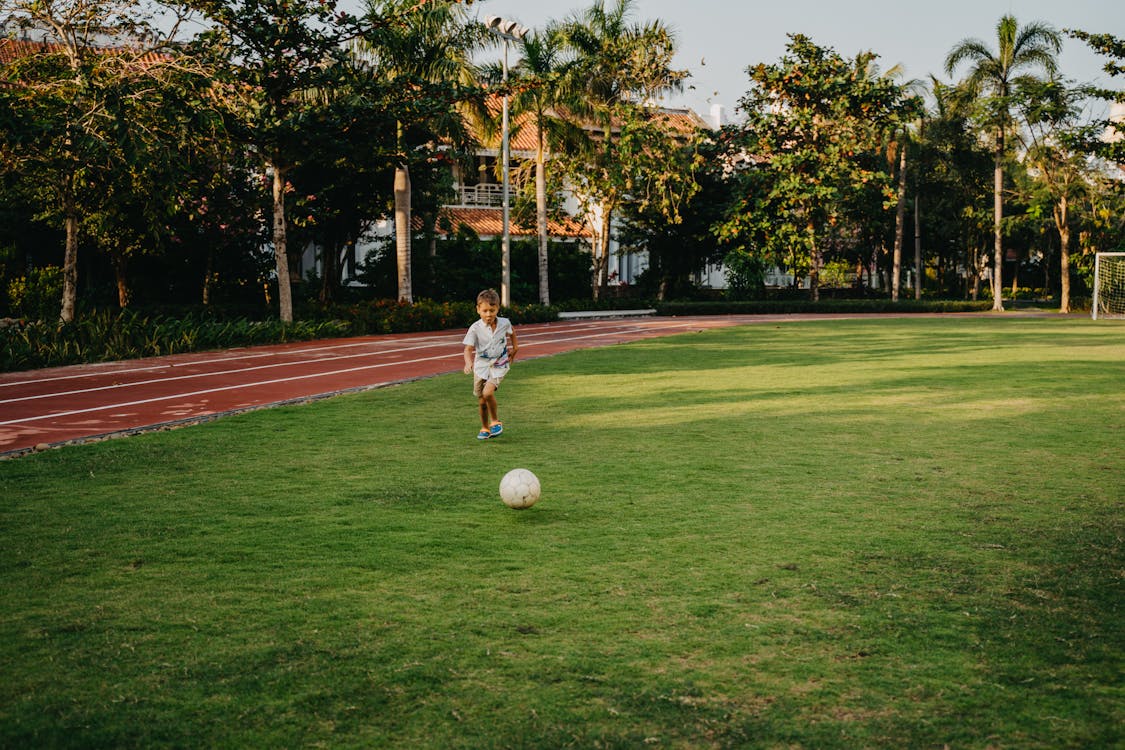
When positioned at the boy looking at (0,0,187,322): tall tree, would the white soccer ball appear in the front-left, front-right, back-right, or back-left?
back-left

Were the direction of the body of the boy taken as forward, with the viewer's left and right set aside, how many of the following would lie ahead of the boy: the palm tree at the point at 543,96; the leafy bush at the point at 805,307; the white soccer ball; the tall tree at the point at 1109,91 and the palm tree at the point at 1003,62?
1

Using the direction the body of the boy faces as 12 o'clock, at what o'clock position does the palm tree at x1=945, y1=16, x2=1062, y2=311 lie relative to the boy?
The palm tree is roughly at 7 o'clock from the boy.

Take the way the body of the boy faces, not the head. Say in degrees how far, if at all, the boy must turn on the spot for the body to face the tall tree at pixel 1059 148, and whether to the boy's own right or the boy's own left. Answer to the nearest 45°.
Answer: approximately 135° to the boy's own left

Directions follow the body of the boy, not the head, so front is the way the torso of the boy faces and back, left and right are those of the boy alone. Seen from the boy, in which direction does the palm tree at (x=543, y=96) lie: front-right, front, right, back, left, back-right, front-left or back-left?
back

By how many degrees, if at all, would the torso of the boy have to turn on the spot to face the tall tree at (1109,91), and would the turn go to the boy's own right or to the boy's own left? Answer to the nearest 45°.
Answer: approximately 135° to the boy's own left

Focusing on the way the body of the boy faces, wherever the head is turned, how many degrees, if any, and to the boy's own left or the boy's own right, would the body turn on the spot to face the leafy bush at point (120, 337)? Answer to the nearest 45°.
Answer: approximately 135° to the boy's own right

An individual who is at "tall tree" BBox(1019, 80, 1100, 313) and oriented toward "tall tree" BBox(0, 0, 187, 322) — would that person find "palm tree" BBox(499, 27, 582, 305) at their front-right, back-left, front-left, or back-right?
front-right

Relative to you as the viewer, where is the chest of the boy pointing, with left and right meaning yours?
facing the viewer

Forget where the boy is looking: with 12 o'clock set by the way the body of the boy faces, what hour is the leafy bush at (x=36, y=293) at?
The leafy bush is roughly at 5 o'clock from the boy.

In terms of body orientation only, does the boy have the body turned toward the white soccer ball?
yes

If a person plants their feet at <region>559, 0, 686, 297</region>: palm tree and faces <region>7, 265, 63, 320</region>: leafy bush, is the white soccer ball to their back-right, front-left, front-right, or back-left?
front-left

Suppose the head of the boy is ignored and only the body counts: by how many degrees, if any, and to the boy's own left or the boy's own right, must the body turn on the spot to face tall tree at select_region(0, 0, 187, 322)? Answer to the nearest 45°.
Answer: approximately 135° to the boy's own right

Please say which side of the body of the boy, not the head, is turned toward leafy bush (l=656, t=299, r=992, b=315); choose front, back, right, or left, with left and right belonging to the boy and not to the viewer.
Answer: back
